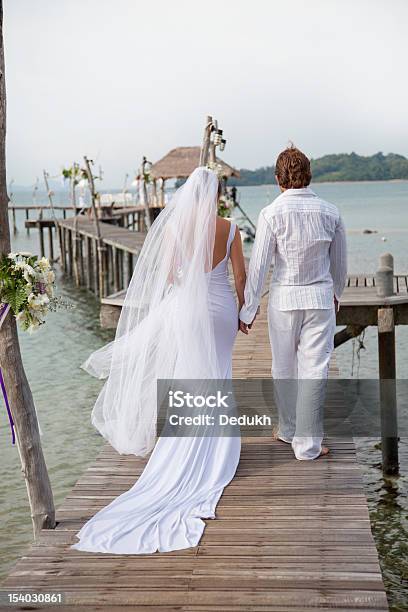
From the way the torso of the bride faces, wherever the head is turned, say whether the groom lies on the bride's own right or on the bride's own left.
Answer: on the bride's own right

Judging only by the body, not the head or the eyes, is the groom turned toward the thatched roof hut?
yes

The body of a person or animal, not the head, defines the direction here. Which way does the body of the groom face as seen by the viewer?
away from the camera

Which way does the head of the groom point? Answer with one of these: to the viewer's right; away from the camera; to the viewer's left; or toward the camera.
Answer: away from the camera

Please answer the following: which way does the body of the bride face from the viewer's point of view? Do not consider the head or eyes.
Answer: away from the camera

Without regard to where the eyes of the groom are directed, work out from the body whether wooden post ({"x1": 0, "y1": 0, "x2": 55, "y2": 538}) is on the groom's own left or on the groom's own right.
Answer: on the groom's own left

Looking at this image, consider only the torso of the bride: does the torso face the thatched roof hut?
yes

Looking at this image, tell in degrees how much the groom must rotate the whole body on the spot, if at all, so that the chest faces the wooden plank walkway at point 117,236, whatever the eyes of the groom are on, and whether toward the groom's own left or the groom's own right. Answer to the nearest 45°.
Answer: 0° — they already face it

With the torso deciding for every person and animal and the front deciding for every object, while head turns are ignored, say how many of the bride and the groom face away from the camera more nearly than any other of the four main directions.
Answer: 2
